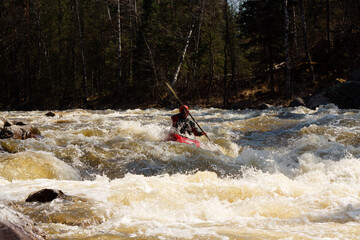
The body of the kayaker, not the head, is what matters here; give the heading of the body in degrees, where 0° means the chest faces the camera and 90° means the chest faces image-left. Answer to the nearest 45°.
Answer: approximately 315°

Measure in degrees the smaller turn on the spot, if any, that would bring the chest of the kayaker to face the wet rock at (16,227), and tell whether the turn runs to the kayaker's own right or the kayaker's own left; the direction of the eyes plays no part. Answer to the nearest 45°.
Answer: approximately 45° to the kayaker's own right

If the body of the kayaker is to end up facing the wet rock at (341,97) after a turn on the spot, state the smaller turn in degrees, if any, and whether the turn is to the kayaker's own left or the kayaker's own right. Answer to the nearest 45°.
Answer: approximately 90° to the kayaker's own left

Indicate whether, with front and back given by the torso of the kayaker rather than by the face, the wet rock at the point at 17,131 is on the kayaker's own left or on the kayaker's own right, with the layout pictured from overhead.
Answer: on the kayaker's own right

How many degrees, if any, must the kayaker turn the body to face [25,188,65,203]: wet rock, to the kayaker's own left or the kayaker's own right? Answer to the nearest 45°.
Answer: approximately 45° to the kayaker's own right

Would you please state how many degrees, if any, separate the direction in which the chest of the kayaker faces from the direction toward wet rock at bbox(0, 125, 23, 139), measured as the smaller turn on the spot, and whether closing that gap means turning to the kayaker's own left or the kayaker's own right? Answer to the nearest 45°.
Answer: approximately 135° to the kayaker's own right

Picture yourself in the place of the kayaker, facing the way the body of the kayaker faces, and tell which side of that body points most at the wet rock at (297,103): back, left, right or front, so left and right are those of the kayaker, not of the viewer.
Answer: left
